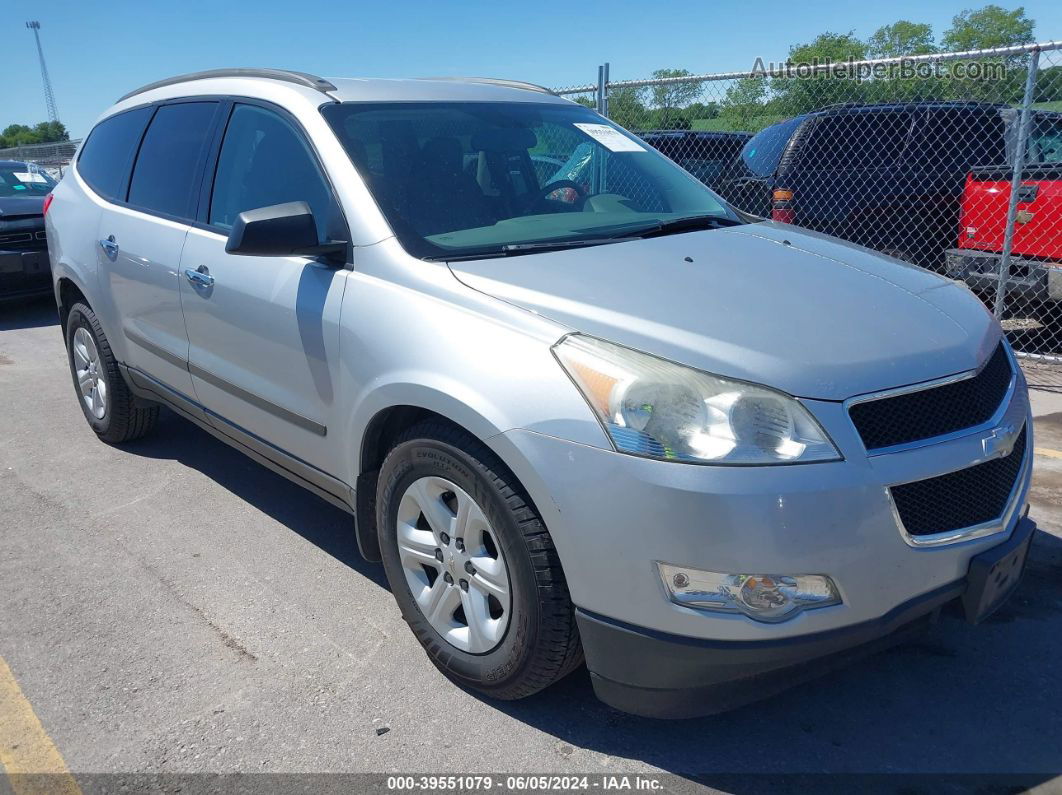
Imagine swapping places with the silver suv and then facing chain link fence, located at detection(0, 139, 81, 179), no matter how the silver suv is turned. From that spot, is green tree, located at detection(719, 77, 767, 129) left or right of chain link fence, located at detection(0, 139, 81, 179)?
right

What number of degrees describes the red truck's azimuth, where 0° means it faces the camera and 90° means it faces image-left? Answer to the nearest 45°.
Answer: approximately 225°

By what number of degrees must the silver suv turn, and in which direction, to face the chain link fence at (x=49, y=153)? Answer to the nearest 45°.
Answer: approximately 180°

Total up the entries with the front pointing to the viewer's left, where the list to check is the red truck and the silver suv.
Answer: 0

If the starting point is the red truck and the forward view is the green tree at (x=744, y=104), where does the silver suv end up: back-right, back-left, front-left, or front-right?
back-left

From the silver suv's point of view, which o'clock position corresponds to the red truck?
The red truck is roughly at 9 o'clock from the silver suv.

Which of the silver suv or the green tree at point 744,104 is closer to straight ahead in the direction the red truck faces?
the green tree

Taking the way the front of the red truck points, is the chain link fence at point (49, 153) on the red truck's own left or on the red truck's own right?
on the red truck's own left

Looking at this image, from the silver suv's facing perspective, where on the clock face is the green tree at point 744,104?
The green tree is roughly at 8 o'clock from the silver suv.

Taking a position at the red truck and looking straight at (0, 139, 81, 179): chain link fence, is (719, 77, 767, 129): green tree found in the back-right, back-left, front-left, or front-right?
front-right
